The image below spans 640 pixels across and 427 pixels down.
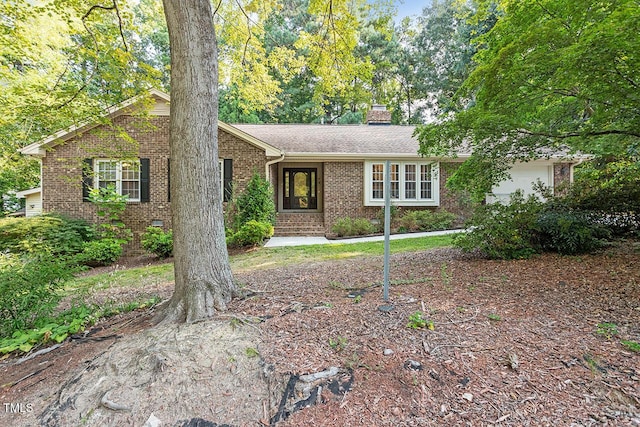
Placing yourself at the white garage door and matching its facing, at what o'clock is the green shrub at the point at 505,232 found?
The green shrub is roughly at 12 o'clock from the white garage door.

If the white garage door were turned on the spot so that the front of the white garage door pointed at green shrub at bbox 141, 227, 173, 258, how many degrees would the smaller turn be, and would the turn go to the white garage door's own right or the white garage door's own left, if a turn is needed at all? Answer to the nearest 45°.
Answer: approximately 45° to the white garage door's own right

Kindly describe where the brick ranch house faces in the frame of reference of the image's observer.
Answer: facing the viewer

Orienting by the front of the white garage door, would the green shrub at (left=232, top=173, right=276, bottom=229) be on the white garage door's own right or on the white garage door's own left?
on the white garage door's own right

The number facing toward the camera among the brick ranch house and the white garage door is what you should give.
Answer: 2

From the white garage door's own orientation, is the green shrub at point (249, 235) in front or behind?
in front

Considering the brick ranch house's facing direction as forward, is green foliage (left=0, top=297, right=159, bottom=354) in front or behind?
in front

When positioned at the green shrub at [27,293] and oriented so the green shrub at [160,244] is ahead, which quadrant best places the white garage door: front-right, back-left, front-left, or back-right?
front-right

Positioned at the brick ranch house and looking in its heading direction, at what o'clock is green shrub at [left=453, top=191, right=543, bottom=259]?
The green shrub is roughly at 11 o'clock from the brick ranch house.

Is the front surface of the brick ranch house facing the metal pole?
yes

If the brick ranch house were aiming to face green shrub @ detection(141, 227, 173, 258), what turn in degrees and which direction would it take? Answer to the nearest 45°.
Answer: approximately 45° to its right

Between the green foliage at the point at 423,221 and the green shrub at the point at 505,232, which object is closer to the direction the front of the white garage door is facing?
the green shrub

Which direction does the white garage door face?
toward the camera

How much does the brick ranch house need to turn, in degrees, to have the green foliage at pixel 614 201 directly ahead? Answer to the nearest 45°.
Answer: approximately 45° to its left

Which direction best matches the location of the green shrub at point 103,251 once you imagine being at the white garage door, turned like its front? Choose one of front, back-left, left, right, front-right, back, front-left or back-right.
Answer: front-right

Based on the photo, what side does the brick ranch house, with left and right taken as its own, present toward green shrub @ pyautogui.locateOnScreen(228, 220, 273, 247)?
front
